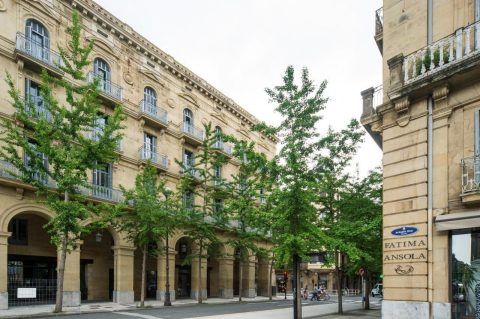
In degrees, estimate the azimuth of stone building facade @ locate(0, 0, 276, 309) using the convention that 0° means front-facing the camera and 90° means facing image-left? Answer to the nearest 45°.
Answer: approximately 315°

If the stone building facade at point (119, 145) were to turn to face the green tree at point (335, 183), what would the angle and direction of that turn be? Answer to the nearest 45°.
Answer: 0° — it already faces it

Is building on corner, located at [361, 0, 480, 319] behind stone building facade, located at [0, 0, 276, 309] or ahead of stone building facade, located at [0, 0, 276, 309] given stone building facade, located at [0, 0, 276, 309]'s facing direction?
ahead
